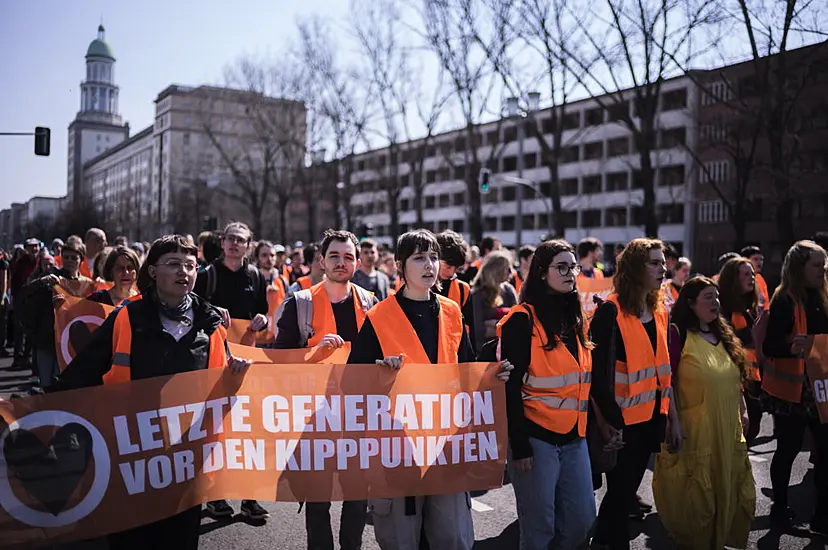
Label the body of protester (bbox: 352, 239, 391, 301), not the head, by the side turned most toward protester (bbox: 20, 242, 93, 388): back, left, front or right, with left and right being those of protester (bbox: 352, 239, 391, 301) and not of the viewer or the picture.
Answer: right

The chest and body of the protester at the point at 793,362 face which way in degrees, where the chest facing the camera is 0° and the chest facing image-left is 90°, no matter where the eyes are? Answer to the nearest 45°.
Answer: approximately 315°

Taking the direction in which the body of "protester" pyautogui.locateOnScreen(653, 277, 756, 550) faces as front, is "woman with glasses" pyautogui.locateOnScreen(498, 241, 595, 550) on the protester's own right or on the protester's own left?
on the protester's own right

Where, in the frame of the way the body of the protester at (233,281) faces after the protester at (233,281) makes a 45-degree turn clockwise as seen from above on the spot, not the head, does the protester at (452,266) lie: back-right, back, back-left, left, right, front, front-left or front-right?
back-left

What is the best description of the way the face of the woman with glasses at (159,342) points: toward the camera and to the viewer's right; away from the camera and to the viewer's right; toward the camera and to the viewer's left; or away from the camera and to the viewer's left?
toward the camera and to the viewer's right

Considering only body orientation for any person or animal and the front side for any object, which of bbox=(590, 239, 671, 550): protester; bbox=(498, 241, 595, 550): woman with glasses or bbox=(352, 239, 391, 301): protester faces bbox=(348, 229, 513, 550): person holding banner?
bbox=(352, 239, 391, 301): protester

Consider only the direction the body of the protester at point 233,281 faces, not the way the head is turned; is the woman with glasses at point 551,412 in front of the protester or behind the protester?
in front

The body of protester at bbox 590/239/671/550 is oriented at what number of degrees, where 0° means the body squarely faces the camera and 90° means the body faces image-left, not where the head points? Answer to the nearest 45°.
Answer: approximately 315°

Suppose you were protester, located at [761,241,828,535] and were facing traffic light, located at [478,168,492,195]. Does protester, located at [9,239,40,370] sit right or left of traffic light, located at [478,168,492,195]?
left

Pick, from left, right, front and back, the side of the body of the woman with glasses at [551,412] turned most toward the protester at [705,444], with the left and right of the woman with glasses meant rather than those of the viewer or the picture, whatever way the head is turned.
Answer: left

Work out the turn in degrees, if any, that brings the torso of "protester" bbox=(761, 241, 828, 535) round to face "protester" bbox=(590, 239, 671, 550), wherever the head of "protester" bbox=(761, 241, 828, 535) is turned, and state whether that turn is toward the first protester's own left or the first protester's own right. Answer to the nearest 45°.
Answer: approximately 90° to the first protester's own right
